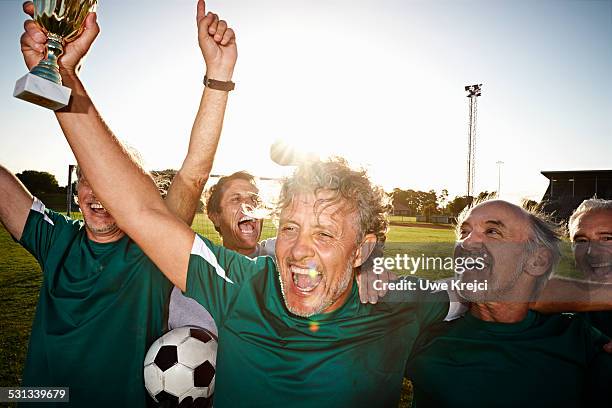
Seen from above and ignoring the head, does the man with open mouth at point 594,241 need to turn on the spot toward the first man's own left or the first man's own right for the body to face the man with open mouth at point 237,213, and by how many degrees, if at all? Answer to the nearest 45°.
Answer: approximately 45° to the first man's own right

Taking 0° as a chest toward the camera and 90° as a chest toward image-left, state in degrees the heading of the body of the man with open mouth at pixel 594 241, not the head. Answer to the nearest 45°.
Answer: approximately 45°

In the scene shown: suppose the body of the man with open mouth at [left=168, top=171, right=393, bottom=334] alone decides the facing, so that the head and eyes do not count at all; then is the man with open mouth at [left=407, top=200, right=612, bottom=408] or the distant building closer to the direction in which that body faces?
the man with open mouth at [left=407, top=200, right=612, bottom=408]

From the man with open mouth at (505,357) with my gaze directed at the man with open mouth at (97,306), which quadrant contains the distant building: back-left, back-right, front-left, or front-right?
back-right

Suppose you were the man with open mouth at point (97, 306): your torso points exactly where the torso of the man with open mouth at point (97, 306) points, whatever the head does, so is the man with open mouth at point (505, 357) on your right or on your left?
on your left

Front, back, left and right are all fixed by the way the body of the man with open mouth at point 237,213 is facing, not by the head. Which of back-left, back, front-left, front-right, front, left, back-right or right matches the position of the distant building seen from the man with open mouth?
left

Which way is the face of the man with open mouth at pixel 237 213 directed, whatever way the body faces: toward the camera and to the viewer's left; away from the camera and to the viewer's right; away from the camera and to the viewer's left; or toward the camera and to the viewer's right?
toward the camera and to the viewer's right

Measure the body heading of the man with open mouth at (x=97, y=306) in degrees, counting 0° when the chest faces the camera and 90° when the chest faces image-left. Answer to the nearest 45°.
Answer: approximately 0°
